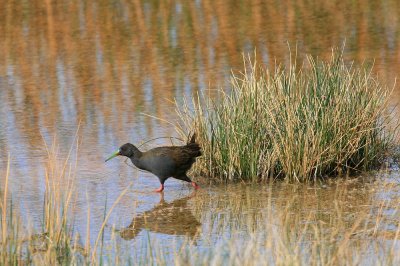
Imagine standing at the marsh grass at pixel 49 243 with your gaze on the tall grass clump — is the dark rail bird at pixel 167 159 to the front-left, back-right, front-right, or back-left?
front-left

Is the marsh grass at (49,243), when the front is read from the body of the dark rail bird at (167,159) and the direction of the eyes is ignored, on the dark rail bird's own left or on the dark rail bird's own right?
on the dark rail bird's own left

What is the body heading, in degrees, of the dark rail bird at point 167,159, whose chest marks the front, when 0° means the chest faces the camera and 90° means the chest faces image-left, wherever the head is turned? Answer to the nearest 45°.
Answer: approximately 90°

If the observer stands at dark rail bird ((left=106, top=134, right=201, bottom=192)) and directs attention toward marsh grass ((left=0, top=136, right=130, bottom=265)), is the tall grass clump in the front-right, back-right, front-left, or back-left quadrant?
back-left

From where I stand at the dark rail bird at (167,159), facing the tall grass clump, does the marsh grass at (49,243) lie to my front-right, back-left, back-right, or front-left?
back-right

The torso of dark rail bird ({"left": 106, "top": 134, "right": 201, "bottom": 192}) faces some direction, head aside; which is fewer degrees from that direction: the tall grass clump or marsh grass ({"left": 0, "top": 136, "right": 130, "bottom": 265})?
the marsh grass

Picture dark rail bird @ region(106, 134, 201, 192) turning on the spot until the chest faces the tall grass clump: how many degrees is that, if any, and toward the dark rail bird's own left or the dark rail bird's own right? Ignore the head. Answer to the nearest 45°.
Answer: approximately 180°
